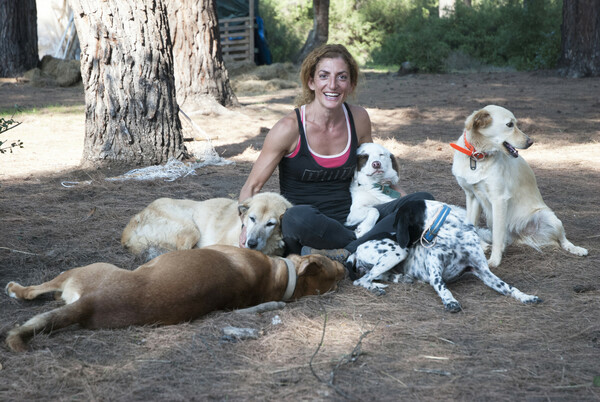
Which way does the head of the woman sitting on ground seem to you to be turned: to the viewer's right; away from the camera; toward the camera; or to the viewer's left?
toward the camera

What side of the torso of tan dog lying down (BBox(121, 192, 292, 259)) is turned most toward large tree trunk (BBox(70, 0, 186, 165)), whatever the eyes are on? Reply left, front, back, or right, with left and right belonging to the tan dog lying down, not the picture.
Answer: left

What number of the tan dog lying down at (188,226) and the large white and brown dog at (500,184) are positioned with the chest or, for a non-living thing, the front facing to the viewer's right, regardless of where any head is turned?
1

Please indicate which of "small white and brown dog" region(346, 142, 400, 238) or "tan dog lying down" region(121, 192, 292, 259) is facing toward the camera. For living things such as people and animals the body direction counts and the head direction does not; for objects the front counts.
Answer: the small white and brown dog

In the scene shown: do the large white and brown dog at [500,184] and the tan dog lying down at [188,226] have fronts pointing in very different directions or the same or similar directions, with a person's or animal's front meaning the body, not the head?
very different directions

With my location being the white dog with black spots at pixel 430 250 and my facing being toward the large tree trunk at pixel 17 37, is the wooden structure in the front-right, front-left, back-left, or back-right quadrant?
front-right

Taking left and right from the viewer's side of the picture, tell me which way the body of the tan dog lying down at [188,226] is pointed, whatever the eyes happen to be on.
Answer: facing to the right of the viewer

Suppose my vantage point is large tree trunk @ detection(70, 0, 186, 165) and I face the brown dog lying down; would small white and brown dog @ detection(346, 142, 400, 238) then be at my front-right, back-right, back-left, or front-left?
front-left

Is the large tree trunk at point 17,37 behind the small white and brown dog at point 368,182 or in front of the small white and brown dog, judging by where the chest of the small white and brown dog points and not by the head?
behind

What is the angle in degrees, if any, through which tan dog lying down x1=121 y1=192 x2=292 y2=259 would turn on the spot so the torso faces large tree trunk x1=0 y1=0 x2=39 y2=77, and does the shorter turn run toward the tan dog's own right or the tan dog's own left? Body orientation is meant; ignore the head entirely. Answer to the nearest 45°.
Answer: approximately 90° to the tan dog's own left

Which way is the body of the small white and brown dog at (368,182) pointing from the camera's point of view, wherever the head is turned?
toward the camera

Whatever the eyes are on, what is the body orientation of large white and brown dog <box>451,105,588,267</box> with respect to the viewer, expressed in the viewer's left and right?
facing the viewer and to the left of the viewer

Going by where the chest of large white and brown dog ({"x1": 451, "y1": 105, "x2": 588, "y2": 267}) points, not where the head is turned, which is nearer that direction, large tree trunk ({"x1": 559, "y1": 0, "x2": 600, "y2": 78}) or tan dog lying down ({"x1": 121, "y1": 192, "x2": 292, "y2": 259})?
the tan dog lying down
